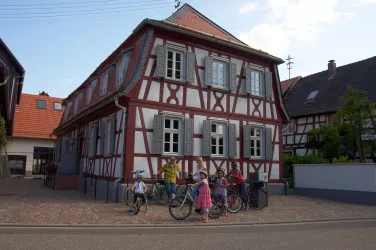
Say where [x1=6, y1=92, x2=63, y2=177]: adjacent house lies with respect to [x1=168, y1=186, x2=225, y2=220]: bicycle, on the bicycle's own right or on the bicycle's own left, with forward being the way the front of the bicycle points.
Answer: on the bicycle's own right

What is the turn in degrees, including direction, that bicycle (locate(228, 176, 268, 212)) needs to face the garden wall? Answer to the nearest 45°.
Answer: approximately 135° to its right

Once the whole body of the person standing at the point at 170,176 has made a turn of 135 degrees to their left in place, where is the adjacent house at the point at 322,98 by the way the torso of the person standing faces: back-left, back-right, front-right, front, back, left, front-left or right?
front

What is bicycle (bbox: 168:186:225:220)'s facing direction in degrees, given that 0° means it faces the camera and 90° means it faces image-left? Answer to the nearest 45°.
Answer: approximately 90°

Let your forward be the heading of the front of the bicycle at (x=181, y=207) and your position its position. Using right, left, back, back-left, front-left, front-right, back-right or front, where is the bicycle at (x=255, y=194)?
back-right

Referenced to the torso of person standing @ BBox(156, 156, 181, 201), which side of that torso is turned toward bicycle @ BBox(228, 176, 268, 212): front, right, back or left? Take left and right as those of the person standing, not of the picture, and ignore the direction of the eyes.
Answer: left

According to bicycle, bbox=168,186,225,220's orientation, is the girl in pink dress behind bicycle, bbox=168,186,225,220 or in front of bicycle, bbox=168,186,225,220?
behind

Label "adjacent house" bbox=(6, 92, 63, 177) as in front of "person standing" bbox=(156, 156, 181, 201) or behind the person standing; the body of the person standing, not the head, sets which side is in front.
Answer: behind

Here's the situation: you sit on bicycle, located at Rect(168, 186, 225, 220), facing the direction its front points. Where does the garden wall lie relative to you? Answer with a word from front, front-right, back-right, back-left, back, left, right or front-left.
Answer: back-right

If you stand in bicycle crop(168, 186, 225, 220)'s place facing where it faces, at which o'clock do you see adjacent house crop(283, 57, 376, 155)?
The adjacent house is roughly at 4 o'clock from the bicycle.

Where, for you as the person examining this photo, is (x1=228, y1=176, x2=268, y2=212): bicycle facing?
facing to the left of the viewer
